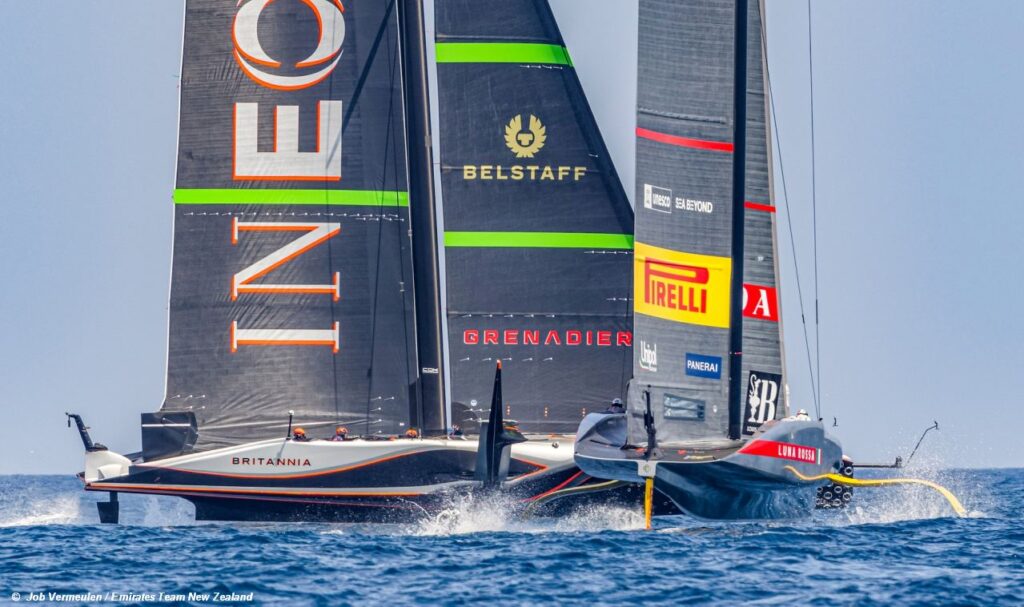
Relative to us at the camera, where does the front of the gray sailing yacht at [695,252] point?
facing away from the viewer and to the right of the viewer

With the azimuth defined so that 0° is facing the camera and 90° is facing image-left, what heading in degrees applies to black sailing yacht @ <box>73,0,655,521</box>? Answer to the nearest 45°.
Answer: approximately 270°

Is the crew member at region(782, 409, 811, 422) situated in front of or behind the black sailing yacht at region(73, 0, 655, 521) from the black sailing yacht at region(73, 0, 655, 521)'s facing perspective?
in front

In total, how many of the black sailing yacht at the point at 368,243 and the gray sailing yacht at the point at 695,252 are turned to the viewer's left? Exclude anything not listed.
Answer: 0
